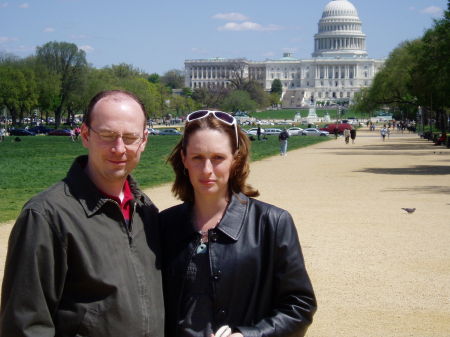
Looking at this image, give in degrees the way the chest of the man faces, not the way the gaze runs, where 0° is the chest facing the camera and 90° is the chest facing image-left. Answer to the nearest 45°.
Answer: approximately 315°

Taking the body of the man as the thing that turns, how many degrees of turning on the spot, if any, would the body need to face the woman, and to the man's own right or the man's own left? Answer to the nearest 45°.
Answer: approximately 45° to the man's own left
